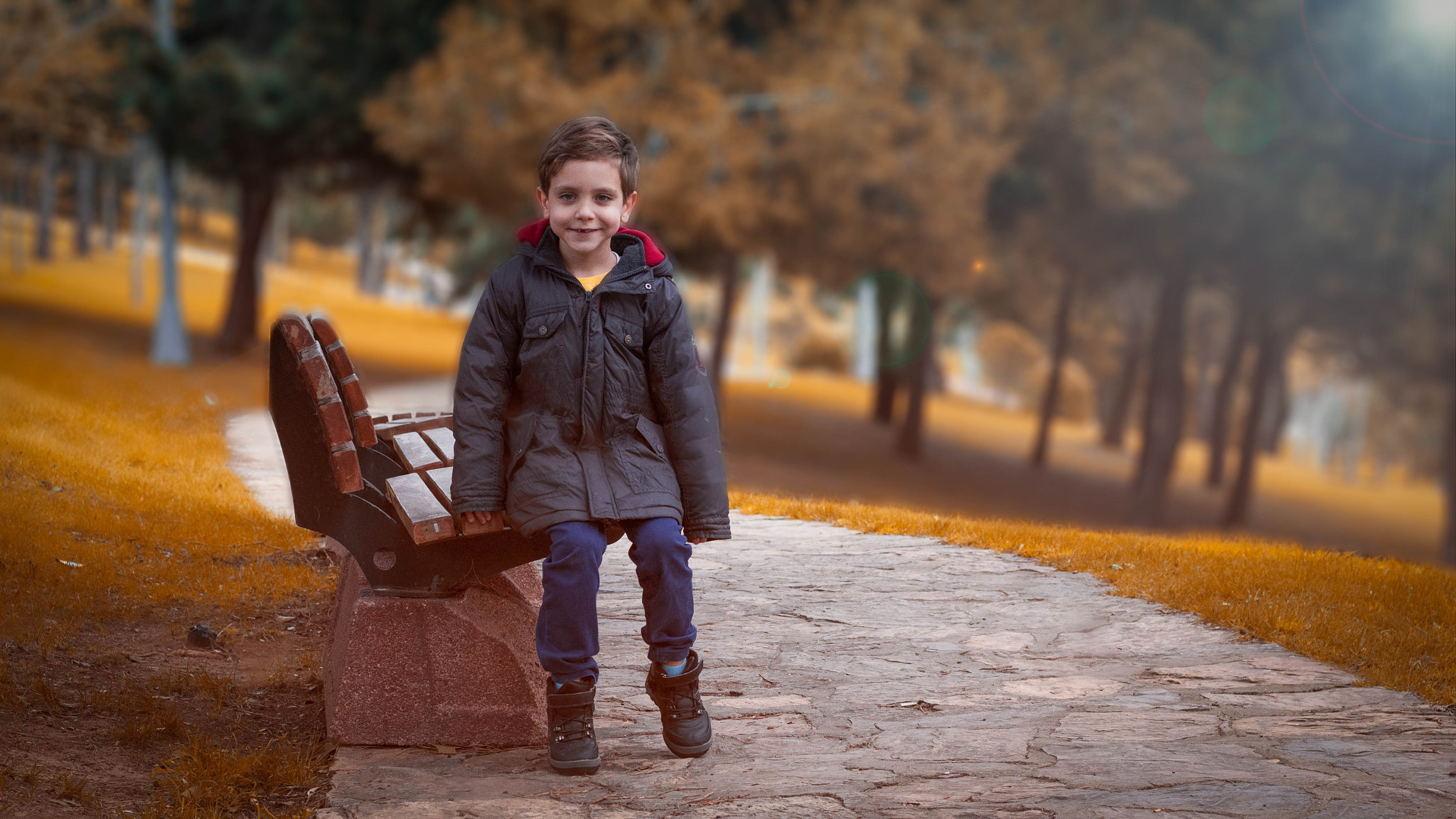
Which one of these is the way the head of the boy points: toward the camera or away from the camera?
toward the camera

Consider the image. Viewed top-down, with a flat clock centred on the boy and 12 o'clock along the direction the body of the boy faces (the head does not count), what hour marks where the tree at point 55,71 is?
The tree is roughly at 5 o'clock from the boy.

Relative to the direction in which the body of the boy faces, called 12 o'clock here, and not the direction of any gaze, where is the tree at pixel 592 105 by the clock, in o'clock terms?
The tree is roughly at 6 o'clock from the boy.

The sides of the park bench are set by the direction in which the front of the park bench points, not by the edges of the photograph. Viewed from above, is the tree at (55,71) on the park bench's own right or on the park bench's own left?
on the park bench's own left

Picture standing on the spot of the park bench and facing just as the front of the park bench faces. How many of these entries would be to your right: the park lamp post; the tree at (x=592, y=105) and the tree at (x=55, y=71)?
0

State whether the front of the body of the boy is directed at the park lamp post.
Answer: no

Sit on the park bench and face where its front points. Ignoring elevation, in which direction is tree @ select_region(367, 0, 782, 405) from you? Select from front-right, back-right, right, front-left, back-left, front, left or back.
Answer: left

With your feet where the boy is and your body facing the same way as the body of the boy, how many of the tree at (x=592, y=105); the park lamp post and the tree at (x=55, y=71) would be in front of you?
0

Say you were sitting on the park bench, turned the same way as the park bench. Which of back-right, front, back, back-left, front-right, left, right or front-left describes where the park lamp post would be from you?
left

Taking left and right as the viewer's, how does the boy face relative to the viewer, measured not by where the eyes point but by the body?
facing the viewer

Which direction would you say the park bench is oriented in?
to the viewer's right
